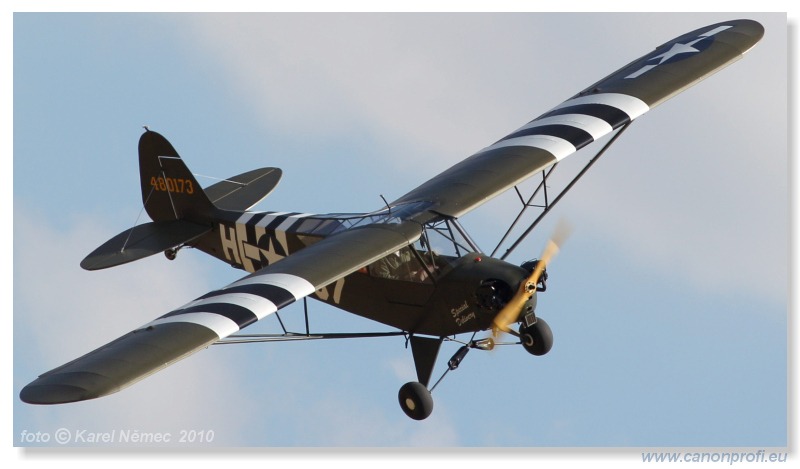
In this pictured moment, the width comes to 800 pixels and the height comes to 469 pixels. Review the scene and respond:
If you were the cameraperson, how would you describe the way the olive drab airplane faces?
facing the viewer and to the right of the viewer
